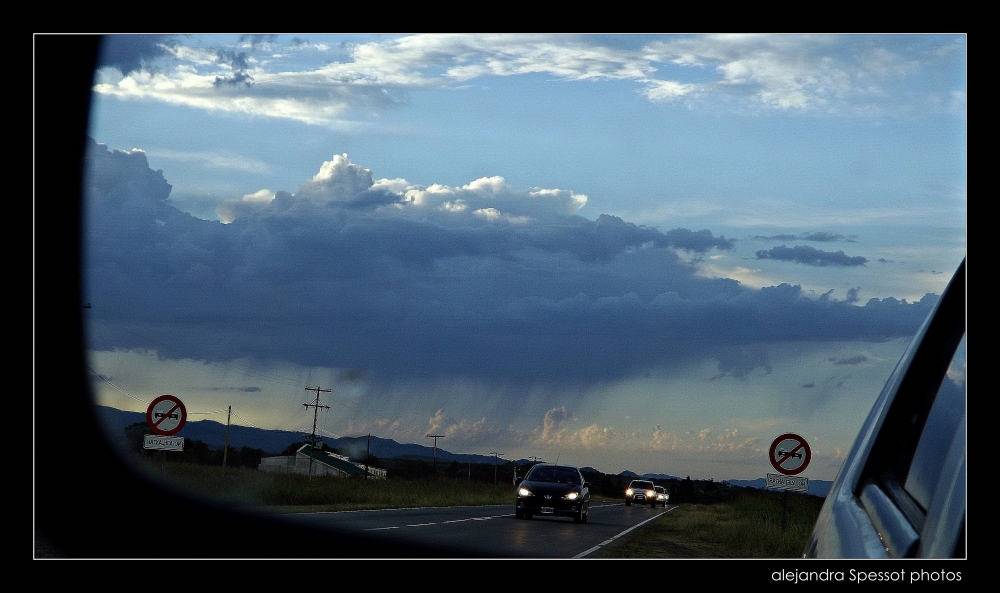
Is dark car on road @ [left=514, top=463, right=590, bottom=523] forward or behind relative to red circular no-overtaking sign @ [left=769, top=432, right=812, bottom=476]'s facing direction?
behind

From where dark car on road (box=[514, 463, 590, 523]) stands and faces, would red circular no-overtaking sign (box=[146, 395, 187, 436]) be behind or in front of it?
in front

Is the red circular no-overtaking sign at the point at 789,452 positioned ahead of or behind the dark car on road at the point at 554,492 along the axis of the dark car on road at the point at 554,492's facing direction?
ahead

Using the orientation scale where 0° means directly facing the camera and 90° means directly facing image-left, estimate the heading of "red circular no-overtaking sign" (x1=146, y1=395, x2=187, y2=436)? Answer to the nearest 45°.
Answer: approximately 0°

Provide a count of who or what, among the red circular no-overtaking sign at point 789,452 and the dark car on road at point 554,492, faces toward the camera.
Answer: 2

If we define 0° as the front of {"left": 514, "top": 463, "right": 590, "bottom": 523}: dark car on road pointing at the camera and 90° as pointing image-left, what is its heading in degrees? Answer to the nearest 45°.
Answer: approximately 0°
